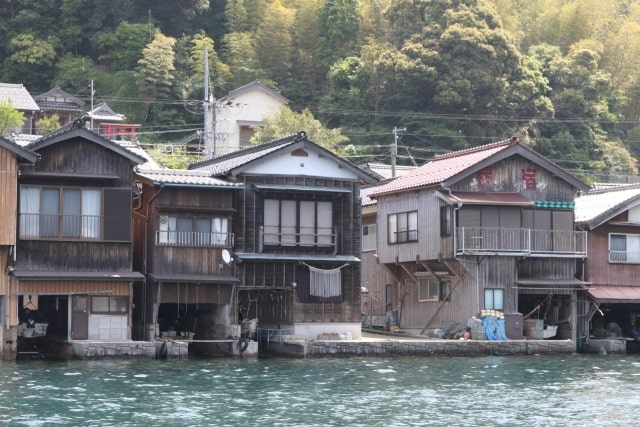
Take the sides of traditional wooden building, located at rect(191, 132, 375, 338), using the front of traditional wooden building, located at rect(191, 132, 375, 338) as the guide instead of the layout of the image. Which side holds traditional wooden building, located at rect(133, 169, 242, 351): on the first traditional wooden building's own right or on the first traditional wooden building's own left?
on the first traditional wooden building's own right

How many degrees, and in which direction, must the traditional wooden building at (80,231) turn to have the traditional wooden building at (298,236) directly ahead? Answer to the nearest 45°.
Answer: approximately 90° to its left

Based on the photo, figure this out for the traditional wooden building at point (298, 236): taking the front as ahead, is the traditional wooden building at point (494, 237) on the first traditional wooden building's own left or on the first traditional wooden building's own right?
on the first traditional wooden building's own left

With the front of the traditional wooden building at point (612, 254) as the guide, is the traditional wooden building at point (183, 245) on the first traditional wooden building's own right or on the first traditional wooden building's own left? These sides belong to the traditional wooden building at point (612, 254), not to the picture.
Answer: on the first traditional wooden building's own right
